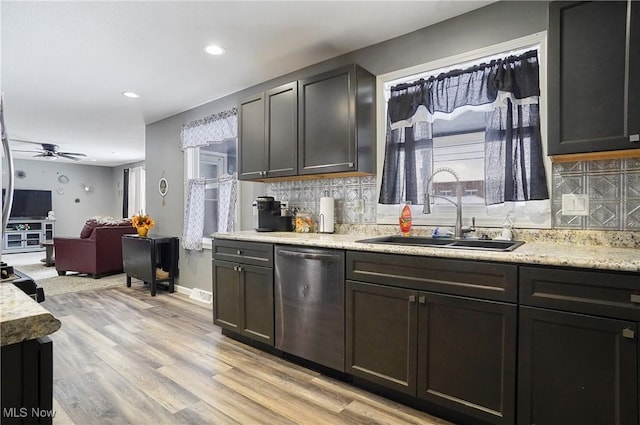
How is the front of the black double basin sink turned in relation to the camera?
facing the viewer and to the left of the viewer

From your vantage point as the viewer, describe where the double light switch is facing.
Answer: facing the viewer

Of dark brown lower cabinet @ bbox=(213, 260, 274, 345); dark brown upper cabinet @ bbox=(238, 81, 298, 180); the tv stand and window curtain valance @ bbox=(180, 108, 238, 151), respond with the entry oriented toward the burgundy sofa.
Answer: the tv stand

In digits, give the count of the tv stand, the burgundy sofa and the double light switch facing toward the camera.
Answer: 2

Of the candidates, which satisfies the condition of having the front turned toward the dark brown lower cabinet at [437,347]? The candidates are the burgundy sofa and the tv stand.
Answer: the tv stand

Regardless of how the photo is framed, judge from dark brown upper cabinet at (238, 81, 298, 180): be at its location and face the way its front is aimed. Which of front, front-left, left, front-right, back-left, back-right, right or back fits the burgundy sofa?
right

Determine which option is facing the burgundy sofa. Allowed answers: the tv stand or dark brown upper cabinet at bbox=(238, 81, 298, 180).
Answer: the tv stand

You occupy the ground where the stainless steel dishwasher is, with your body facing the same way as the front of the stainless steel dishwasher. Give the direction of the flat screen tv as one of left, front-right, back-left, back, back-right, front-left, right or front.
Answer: right

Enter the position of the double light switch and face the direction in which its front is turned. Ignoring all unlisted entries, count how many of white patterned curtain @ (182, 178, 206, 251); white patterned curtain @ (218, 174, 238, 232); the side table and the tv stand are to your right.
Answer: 4

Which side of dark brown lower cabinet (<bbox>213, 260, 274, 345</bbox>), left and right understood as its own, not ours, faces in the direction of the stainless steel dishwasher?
left

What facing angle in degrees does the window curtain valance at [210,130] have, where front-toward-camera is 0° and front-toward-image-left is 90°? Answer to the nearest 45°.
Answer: approximately 45°

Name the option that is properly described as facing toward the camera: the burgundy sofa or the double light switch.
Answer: the double light switch

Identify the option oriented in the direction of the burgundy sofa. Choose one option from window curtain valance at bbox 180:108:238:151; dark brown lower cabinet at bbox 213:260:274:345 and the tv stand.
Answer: the tv stand

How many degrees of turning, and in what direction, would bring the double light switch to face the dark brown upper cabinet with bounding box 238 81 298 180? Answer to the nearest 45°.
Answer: approximately 90° to its right

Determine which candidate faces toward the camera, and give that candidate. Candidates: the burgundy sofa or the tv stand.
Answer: the tv stand

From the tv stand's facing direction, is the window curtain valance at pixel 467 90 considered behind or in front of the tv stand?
in front

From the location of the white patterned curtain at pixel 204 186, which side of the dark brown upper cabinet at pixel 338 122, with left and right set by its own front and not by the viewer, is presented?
right

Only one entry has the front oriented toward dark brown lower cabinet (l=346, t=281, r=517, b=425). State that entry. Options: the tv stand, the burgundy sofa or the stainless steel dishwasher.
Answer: the tv stand

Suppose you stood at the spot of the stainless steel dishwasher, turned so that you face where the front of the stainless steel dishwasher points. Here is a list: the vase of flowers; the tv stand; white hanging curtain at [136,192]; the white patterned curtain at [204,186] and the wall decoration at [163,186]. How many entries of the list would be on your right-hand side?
5
